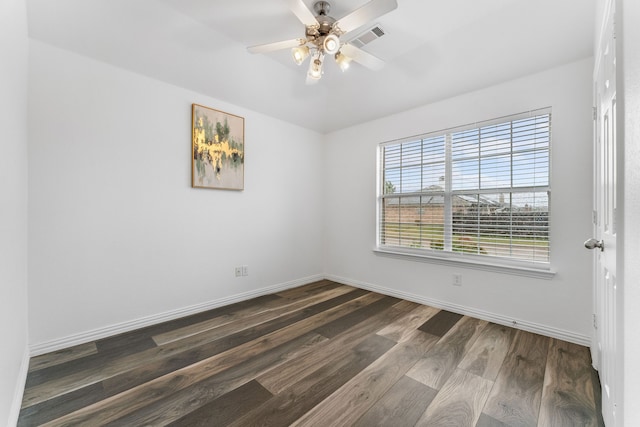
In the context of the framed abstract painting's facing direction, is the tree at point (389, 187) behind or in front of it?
in front

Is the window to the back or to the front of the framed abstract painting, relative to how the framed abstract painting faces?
to the front

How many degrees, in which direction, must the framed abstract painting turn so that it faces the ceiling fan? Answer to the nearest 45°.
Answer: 0° — it already faces it

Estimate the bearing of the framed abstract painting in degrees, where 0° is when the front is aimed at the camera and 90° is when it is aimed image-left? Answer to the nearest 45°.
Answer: approximately 315°
